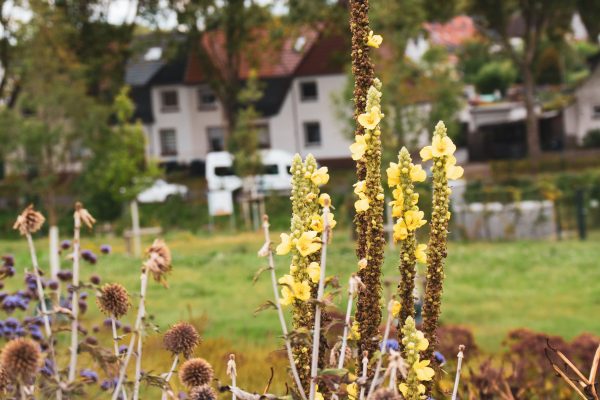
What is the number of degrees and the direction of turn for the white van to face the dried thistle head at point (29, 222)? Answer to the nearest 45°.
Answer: approximately 90° to its right

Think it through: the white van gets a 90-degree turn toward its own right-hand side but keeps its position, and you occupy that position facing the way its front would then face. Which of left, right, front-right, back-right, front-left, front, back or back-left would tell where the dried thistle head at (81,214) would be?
front

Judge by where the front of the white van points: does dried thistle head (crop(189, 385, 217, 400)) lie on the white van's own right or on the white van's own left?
on the white van's own right
